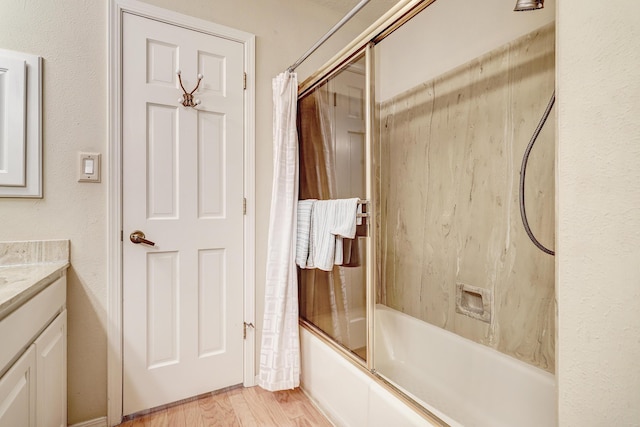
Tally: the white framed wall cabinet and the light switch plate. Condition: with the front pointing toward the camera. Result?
2

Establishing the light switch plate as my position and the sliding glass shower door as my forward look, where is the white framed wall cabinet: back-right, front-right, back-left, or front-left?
back-right

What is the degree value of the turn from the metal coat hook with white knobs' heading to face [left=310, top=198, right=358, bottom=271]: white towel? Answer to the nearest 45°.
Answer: approximately 45° to its left

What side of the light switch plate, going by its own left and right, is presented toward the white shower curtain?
left

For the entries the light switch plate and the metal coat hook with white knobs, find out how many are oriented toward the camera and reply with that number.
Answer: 2

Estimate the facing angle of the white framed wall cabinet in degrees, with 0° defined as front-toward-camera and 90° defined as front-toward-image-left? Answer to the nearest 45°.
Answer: approximately 0°

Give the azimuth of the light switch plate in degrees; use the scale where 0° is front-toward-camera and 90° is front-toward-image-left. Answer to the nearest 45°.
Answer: approximately 0°
